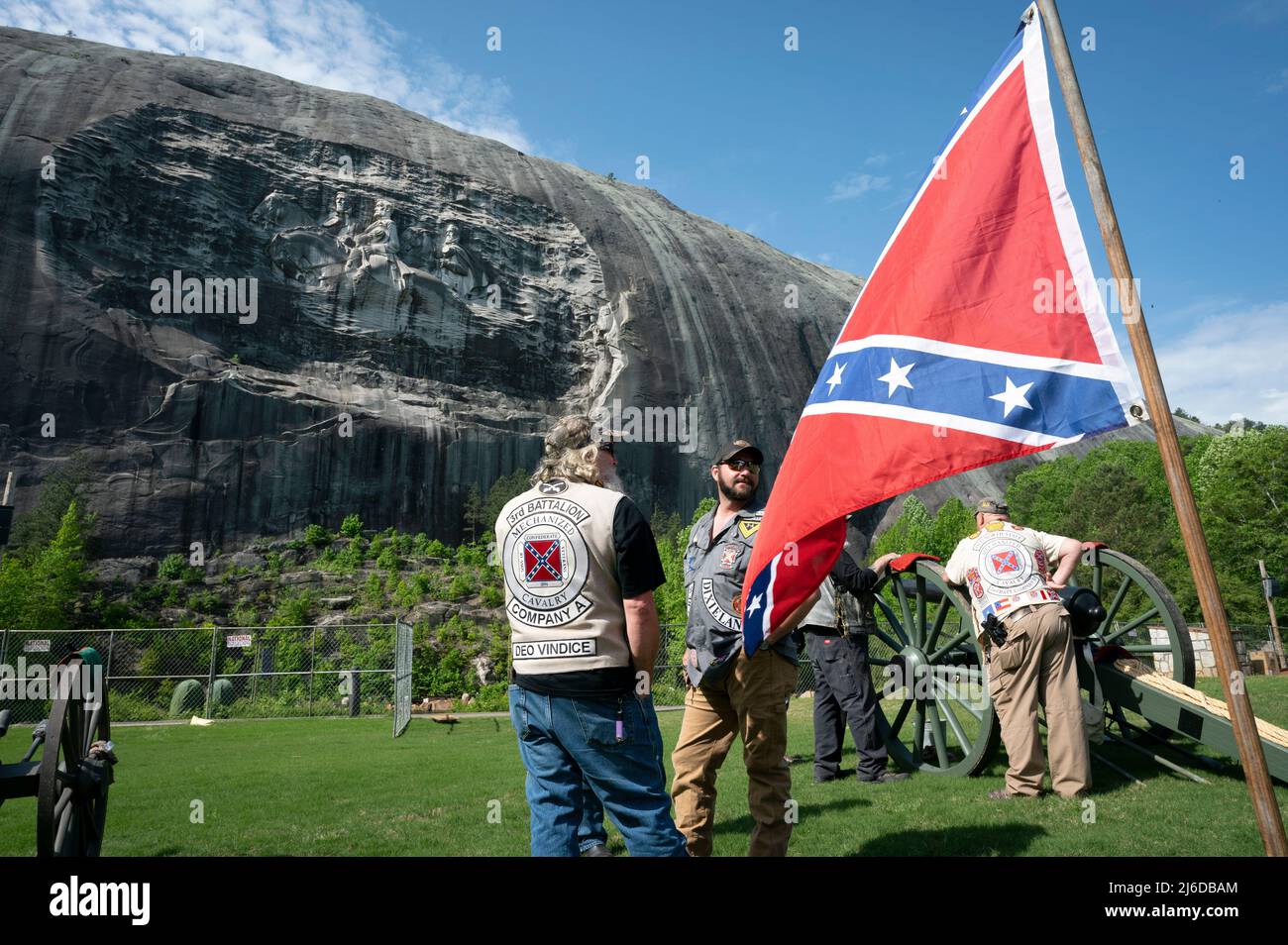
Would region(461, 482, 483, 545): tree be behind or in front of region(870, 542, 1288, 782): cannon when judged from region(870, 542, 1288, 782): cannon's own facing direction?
in front

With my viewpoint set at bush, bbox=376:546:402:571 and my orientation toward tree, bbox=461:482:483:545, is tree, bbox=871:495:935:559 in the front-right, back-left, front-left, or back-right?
front-right

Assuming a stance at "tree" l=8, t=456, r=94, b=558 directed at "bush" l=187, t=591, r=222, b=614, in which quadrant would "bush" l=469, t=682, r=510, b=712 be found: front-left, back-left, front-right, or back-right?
front-right

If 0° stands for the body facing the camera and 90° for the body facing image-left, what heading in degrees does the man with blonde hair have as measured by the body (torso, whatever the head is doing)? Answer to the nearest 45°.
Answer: approximately 225°

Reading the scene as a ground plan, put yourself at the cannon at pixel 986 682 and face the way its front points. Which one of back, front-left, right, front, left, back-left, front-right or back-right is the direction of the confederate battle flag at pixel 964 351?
back-left

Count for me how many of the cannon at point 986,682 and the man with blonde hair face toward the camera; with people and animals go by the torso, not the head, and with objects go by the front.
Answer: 0

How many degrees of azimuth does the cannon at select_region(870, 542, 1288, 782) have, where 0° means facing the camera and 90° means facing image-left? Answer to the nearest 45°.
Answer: approximately 135°

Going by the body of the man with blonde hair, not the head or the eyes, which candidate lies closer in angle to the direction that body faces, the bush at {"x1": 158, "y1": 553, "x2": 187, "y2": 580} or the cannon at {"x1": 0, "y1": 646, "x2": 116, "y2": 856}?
the bush

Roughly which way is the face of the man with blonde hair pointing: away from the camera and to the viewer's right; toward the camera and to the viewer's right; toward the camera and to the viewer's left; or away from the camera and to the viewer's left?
away from the camera and to the viewer's right
